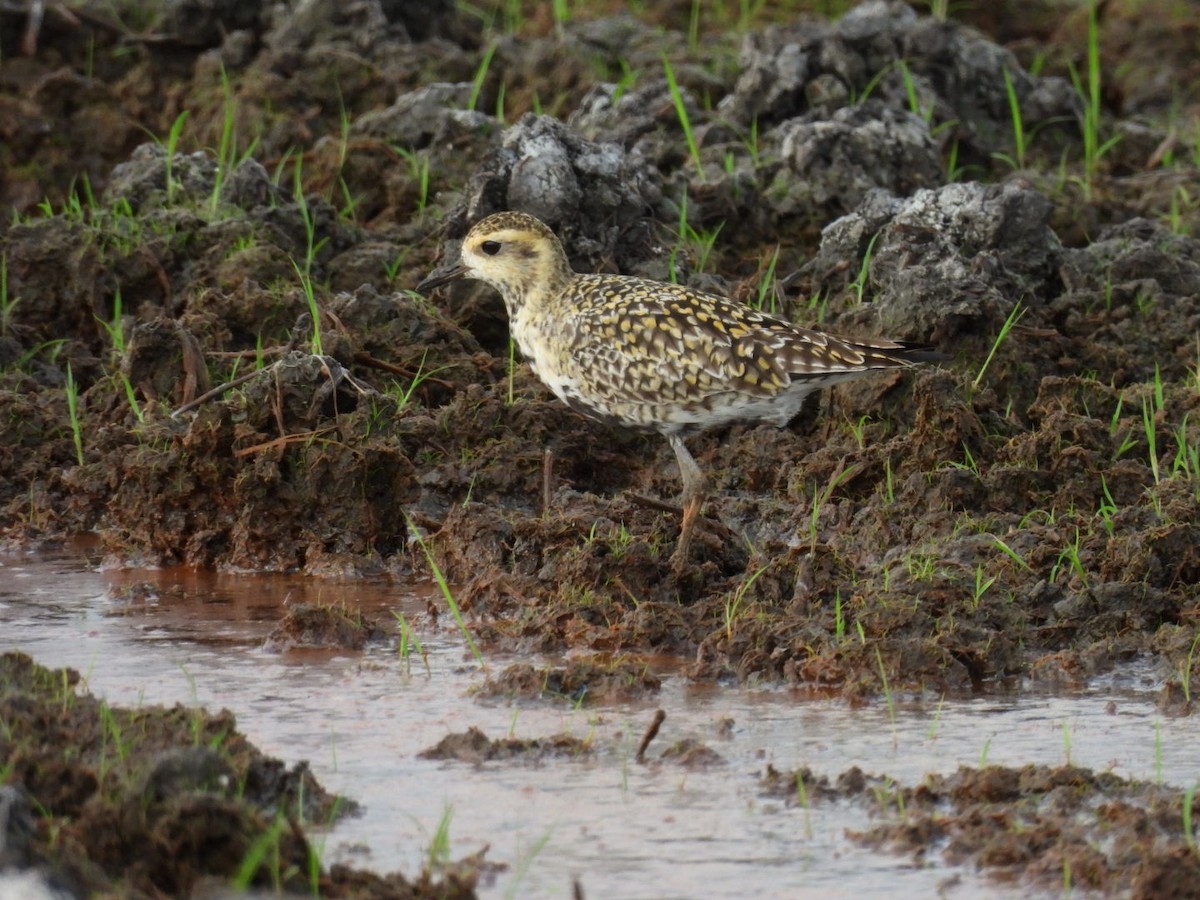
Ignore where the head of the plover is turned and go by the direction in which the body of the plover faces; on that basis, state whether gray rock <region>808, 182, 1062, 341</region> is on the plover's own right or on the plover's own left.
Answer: on the plover's own right

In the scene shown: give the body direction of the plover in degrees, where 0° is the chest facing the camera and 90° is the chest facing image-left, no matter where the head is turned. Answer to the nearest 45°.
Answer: approximately 90°

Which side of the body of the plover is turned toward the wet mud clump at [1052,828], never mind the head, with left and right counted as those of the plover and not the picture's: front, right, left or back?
left
